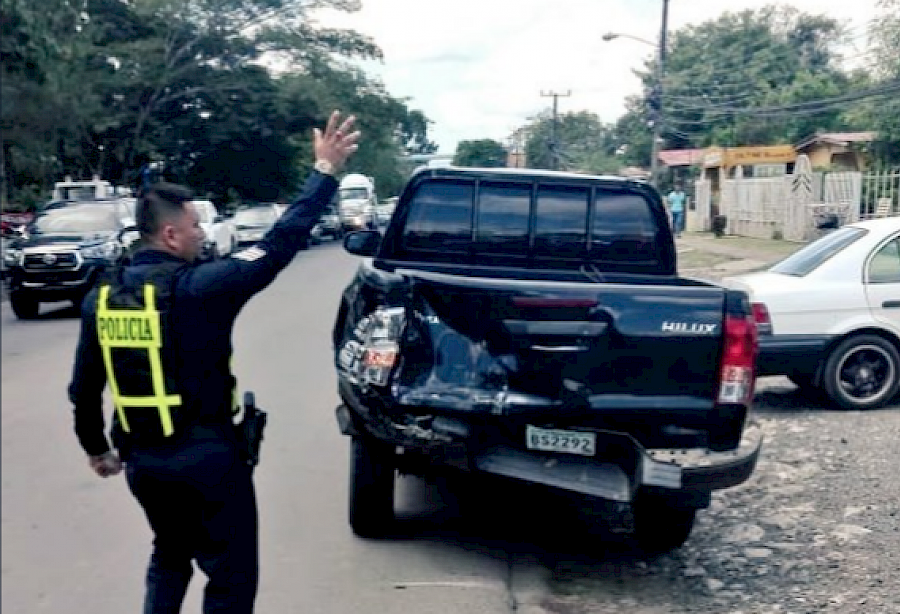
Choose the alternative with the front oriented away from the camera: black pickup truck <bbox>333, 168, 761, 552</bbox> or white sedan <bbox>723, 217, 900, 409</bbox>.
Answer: the black pickup truck

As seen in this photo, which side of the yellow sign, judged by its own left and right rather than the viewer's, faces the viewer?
front

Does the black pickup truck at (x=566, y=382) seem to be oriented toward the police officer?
no

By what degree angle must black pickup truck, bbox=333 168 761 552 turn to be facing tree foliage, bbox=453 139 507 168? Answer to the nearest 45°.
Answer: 0° — it already faces it

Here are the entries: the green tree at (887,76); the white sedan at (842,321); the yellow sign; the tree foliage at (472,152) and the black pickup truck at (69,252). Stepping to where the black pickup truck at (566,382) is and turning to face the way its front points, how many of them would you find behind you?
0

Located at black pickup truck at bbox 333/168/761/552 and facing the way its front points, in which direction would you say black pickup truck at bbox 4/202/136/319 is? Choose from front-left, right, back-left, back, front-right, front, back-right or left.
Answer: front-left

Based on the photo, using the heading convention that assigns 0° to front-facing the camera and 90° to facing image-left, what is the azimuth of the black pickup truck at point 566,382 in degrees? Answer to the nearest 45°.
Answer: approximately 180°

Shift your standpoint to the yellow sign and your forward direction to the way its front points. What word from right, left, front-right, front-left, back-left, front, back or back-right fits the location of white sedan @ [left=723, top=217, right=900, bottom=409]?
front

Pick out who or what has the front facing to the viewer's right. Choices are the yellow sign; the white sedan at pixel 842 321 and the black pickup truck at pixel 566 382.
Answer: the white sedan

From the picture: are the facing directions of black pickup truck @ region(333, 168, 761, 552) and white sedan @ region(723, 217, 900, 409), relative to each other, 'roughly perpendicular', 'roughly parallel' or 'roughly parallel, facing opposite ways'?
roughly perpendicular

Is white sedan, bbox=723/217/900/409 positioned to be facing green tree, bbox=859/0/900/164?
no

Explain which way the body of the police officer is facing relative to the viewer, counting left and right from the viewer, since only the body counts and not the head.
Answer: facing away from the viewer and to the right of the viewer

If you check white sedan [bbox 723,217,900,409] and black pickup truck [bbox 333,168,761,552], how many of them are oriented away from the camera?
1

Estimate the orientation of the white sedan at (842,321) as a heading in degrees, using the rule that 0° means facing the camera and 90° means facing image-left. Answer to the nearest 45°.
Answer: approximately 270°
